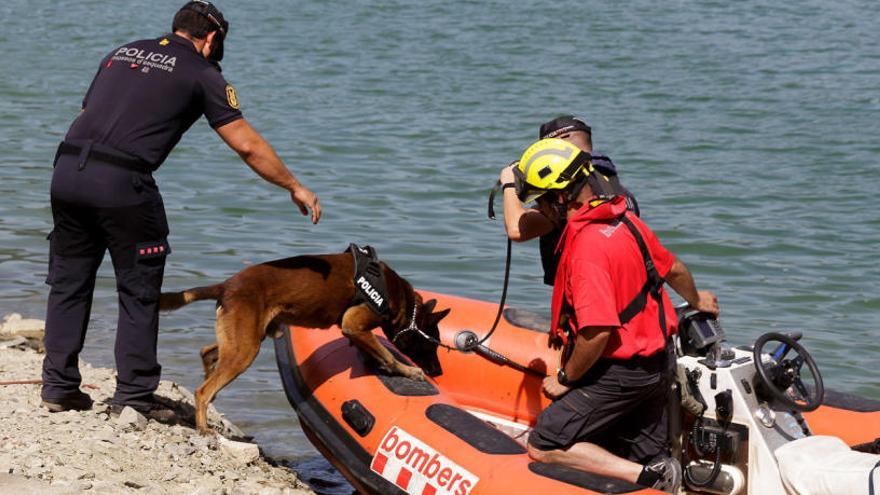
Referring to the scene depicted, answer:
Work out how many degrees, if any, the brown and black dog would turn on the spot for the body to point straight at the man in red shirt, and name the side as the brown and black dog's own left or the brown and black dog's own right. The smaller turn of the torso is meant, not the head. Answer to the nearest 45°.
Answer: approximately 45° to the brown and black dog's own right

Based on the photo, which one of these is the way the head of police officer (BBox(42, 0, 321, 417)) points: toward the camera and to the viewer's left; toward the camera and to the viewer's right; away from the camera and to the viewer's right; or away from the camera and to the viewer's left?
away from the camera and to the viewer's right

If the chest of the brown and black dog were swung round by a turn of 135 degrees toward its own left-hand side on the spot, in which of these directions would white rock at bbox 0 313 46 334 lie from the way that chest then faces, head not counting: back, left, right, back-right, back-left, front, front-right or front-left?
front

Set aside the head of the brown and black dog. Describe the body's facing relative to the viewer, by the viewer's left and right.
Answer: facing to the right of the viewer

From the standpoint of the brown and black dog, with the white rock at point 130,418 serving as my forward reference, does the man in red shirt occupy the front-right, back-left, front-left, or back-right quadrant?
back-left

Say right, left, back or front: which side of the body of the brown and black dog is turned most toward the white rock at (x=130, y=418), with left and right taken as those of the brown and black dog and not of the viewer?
back

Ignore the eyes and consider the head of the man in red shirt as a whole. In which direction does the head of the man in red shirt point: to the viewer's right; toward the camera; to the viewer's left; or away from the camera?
to the viewer's left

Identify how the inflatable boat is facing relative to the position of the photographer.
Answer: facing away from the viewer and to the left of the viewer

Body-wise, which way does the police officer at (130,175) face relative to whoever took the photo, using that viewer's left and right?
facing away from the viewer and to the right of the viewer
